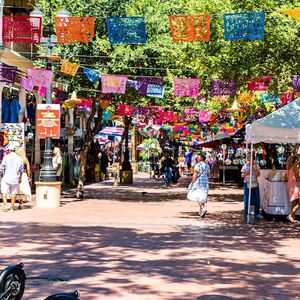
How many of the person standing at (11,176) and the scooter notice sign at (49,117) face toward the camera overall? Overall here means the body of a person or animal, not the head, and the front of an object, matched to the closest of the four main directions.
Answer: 1

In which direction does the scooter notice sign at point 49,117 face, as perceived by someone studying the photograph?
facing the viewer

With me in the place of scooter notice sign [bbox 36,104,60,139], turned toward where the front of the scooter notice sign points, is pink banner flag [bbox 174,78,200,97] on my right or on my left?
on my left

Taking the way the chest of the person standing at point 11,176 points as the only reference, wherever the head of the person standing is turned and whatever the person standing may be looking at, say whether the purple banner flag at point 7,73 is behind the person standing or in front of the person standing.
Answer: in front

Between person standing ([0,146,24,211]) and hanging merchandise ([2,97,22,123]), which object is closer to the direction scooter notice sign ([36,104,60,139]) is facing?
the person standing

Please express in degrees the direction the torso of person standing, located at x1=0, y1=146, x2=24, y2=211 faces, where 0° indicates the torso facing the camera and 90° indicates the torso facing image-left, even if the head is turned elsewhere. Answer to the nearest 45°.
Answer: approximately 180°

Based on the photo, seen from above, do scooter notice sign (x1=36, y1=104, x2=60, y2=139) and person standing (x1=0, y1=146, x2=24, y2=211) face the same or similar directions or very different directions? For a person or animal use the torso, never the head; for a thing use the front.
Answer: very different directions

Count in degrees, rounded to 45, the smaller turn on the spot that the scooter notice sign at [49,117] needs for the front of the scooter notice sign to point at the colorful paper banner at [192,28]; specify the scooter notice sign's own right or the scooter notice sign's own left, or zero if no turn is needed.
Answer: approximately 45° to the scooter notice sign's own left

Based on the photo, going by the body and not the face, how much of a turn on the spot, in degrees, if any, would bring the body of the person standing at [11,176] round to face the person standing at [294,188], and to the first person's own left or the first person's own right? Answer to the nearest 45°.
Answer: approximately 135° to the first person's own right

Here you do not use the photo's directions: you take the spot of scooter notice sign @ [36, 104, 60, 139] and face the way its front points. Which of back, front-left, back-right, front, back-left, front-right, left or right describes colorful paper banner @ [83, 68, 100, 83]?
back-left

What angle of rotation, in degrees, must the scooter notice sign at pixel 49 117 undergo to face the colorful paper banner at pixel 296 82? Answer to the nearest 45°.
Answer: approximately 90° to its left

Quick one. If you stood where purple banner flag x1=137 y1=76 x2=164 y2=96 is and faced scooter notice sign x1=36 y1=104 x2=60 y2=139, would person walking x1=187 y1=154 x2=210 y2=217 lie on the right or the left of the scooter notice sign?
left
